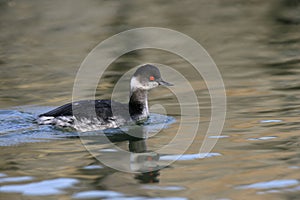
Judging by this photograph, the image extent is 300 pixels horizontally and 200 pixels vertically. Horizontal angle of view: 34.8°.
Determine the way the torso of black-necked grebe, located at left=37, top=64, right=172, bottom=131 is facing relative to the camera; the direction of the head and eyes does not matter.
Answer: to the viewer's right
